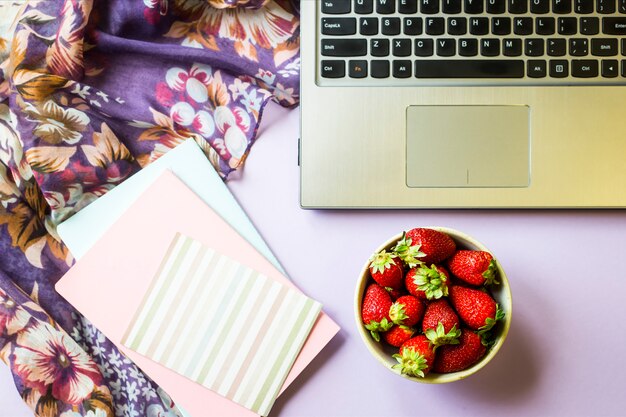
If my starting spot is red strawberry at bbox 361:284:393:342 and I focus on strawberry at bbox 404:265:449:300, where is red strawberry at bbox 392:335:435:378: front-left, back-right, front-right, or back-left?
front-right

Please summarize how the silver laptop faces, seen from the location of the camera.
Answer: facing the viewer

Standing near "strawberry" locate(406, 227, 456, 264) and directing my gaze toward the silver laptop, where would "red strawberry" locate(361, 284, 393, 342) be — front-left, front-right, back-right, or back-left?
back-left
